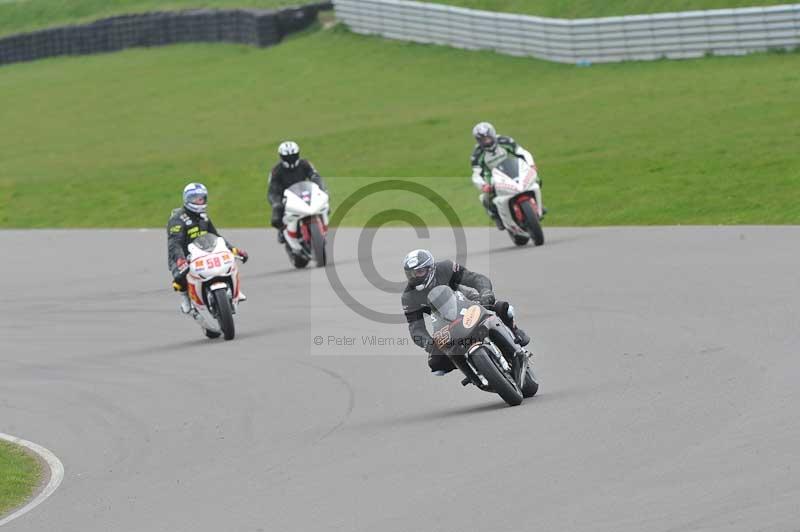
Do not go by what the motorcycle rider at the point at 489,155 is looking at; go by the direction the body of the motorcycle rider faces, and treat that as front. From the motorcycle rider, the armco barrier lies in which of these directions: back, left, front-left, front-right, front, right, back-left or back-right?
back

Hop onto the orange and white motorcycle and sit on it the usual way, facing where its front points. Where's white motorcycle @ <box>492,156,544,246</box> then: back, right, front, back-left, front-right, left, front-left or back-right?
back-left

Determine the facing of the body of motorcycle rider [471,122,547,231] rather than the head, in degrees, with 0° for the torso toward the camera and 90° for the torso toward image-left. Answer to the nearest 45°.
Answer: approximately 0°

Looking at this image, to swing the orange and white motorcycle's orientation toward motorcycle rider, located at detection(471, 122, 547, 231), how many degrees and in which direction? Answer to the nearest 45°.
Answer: approximately 135° to its left

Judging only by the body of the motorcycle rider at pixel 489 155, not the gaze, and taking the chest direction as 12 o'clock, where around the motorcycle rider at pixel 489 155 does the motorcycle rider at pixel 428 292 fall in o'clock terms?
the motorcycle rider at pixel 428 292 is roughly at 12 o'clock from the motorcycle rider at pixel 489 155.

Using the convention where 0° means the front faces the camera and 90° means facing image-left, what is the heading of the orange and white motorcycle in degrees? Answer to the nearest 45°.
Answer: approximately 0°

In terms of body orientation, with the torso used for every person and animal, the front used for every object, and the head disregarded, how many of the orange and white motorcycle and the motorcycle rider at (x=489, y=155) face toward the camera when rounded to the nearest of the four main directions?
2
